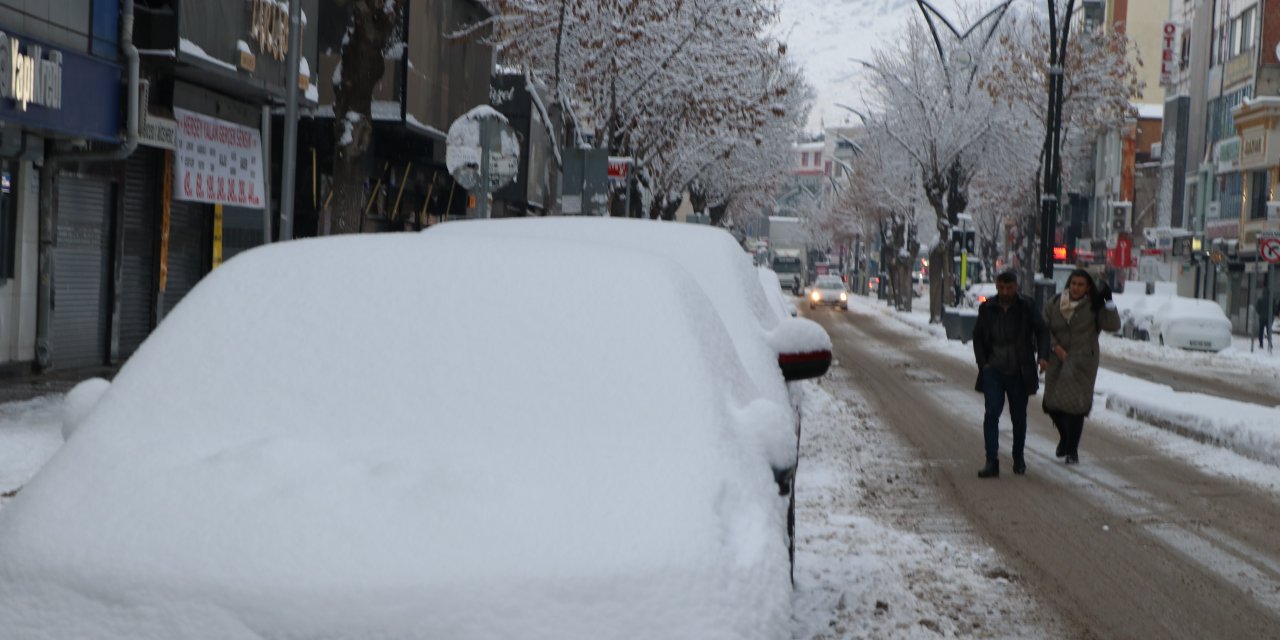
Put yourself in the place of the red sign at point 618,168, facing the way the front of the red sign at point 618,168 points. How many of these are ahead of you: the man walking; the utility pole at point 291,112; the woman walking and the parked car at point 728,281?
4

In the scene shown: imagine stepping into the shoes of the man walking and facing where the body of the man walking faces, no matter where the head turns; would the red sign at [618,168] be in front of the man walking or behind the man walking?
behind

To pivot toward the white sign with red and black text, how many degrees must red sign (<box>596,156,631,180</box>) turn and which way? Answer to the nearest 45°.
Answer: approximately 45° to its right

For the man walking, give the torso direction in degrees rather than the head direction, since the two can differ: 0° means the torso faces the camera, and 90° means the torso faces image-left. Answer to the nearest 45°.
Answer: approximately 0°
